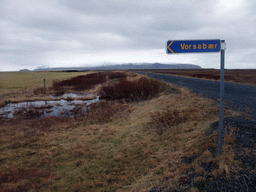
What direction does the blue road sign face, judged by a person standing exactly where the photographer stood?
facing the viewer

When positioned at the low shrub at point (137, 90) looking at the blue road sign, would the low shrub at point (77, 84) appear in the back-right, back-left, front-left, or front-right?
back-right

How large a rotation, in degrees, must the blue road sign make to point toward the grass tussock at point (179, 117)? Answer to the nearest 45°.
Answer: approximately 180°

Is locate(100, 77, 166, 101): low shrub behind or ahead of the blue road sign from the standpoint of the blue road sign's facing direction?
behind
